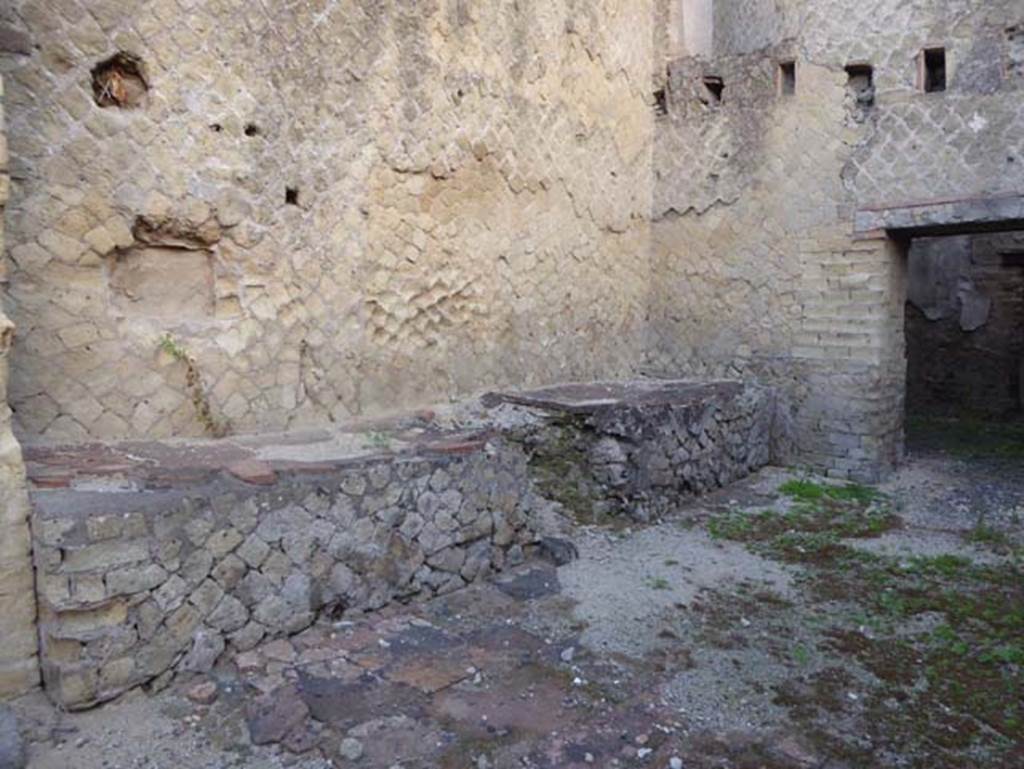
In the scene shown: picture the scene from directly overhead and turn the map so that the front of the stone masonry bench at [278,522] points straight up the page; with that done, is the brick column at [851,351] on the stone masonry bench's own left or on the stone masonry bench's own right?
on the stone masonry bench's own left

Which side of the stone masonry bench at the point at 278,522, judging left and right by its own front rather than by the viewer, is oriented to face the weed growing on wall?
back

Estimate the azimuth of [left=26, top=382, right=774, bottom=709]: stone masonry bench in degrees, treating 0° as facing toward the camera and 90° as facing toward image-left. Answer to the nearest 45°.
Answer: approximately 315°

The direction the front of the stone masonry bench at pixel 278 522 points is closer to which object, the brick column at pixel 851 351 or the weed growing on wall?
the brick column
